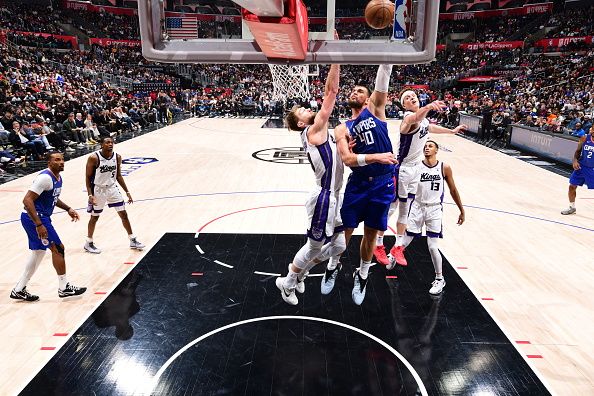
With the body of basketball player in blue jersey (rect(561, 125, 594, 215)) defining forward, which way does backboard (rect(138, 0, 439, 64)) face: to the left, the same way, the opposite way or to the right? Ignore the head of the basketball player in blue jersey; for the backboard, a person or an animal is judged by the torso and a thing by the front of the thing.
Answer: to the right

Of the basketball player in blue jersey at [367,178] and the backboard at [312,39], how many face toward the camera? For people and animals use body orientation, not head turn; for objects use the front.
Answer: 1

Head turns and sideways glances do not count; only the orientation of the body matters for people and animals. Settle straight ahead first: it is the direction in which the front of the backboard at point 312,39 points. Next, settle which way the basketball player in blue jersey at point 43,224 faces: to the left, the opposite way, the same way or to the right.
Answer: to the right

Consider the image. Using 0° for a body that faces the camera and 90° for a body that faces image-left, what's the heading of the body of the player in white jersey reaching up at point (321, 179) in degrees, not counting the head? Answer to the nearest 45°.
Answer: approximately 270°

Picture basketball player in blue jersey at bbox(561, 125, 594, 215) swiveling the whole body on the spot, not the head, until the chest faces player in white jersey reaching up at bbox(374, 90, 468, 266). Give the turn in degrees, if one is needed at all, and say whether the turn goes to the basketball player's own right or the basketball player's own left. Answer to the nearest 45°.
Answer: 0° — they already face them

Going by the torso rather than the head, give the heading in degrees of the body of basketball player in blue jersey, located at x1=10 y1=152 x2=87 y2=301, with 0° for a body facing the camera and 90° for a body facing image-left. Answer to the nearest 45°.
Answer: approximately 315°

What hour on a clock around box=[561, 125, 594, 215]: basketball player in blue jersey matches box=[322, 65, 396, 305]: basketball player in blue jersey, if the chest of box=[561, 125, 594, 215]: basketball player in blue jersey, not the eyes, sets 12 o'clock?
box=[322, 65, 396, 305]: basketball player in blue jersey is roughly at 11 o'clock from box=[561, 125, 594, 215]: basketball player in blue jersey.

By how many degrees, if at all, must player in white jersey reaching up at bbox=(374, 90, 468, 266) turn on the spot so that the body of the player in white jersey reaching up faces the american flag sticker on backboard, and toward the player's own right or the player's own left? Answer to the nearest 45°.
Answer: approximately 90° to the player's own right

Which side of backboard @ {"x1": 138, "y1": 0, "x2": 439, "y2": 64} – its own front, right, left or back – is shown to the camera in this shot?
back
